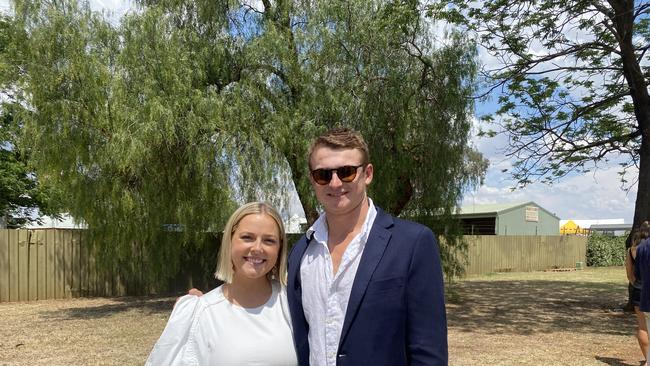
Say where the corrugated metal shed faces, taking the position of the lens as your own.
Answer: facing the viewer and to the left of the viewer

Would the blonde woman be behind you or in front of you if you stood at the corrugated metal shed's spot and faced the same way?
in front

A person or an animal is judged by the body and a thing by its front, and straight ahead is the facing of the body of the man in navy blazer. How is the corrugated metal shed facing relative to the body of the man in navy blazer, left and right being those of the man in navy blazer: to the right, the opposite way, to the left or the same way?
the same way

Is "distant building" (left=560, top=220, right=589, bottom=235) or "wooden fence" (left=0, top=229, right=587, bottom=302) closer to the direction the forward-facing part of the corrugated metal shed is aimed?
the wooden fence

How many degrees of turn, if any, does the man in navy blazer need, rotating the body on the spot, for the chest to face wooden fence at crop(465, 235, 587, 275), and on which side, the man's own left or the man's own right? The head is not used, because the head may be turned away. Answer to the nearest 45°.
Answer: approximately 135° to the man's own right

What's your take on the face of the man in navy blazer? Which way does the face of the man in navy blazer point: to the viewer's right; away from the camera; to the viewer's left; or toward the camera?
toward the camera

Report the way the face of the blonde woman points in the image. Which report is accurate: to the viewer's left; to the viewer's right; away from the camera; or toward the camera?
toward the camera

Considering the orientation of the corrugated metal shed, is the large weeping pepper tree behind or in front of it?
in front

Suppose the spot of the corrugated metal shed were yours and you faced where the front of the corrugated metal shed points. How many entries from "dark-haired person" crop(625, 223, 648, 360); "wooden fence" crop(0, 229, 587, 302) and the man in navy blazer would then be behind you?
0

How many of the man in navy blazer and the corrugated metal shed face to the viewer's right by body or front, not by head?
0

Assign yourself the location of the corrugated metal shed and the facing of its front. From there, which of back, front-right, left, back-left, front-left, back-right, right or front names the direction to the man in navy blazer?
front-left

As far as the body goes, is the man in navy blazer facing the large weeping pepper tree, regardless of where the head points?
no
